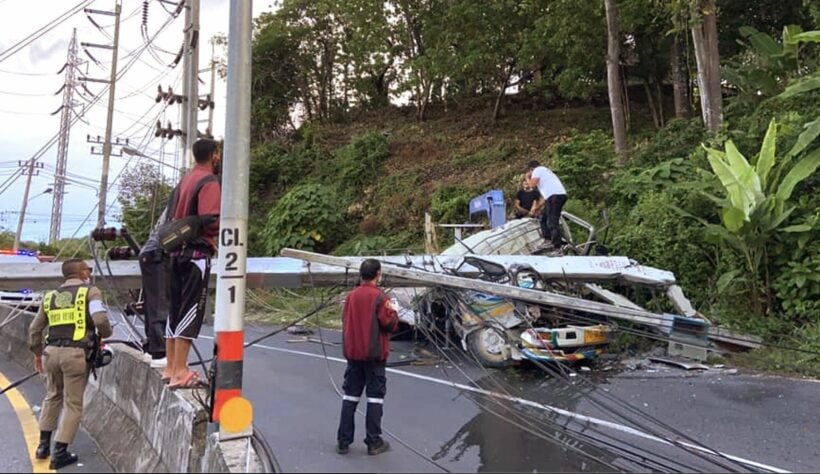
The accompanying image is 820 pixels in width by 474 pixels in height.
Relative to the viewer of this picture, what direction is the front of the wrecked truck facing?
facing the viewer and to the right of the viewer

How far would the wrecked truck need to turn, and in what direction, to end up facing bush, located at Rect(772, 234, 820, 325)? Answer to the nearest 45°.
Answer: approximately 90° to its left

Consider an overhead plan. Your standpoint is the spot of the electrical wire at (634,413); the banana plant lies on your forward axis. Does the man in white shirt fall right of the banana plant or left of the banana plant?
left

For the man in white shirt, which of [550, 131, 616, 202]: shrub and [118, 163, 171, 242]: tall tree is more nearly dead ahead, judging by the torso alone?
the tall tree

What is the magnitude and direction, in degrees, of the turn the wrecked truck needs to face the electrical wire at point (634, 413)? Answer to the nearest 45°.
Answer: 0° — it already faces it

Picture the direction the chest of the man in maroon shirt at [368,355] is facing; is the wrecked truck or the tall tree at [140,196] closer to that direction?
the wrecked truck

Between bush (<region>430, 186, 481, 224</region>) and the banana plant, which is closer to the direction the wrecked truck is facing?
the banana plant

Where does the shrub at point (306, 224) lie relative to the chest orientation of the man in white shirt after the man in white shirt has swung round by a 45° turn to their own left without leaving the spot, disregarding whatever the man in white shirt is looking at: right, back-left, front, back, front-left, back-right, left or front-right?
right

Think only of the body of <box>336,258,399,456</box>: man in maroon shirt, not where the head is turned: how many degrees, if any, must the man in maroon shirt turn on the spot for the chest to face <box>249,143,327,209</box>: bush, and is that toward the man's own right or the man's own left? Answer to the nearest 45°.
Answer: approximately 45° to the man's own left

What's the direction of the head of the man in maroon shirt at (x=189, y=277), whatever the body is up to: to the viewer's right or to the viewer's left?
to the viewer's right

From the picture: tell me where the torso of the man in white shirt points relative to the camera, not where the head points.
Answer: to the viewer's left

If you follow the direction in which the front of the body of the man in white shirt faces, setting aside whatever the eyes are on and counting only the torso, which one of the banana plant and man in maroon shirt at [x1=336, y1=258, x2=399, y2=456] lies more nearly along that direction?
the man in maroon shirt

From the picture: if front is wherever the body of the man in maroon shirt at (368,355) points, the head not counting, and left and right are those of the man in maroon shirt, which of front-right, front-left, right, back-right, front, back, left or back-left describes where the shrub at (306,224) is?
front-left

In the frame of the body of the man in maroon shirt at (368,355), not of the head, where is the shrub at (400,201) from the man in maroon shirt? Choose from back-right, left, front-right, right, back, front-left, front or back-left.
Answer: front-left

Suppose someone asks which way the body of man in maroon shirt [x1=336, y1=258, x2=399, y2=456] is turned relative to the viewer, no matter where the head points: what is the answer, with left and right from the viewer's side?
facing away from the viewer and to the right of the viewer

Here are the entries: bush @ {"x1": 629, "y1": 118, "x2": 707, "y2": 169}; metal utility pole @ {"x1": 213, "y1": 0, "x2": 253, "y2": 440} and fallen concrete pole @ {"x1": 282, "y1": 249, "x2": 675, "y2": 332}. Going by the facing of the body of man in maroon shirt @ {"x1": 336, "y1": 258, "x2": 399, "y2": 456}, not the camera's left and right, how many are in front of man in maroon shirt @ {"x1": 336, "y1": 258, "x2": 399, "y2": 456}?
2

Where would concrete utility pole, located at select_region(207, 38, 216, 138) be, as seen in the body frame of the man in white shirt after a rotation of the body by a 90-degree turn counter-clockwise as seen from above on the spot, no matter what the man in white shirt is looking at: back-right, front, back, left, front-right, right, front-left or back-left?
back-right

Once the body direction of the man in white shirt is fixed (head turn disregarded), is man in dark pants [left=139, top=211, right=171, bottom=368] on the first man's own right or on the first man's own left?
on the first man's own left

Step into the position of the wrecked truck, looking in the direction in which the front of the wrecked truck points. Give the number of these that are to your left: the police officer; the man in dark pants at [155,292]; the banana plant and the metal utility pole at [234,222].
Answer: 1
